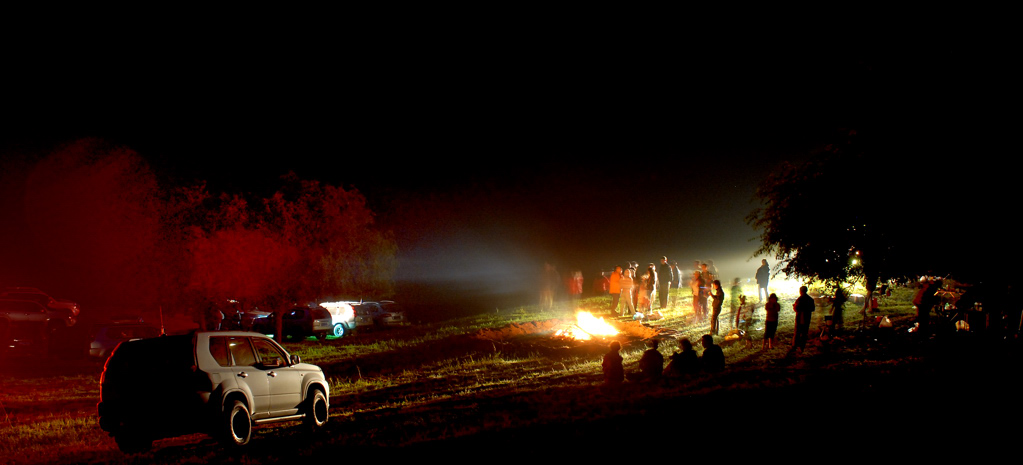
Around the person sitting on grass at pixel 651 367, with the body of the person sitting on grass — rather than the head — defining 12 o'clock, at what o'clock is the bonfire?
The bonfire is roughly at 11 o'clock from the person sitting on grass.

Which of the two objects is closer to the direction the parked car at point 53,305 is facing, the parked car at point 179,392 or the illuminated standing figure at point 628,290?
the illuminated standing figure

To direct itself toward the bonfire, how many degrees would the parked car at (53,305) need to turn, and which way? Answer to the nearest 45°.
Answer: approximately 45° to its right

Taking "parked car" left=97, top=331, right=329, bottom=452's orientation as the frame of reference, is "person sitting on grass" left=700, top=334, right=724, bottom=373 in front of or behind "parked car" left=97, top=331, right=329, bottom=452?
in front

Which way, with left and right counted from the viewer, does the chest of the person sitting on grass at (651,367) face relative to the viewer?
facing away from the viewer and to the left of the viewer

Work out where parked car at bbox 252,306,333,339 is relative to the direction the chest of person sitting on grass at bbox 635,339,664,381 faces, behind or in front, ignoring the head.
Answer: in front

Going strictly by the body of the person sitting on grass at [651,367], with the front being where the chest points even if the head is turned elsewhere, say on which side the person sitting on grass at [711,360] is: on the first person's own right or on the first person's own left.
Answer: on the first person's own right

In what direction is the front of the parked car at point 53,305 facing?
to the viewer's right

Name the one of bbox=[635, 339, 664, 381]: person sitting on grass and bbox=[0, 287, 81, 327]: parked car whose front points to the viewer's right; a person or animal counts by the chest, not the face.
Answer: the parked car

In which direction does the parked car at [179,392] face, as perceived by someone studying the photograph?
facing away from the viewer and to the right of the viewer

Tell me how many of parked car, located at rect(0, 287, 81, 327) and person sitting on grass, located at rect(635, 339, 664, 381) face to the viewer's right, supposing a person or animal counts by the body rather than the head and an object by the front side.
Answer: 1

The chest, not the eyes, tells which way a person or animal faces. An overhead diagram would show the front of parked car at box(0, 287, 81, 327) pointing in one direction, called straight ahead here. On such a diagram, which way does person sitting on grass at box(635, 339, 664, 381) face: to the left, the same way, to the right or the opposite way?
to the left

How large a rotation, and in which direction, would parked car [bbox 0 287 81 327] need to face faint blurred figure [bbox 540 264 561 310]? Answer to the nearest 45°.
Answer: approximately 45° to its right
